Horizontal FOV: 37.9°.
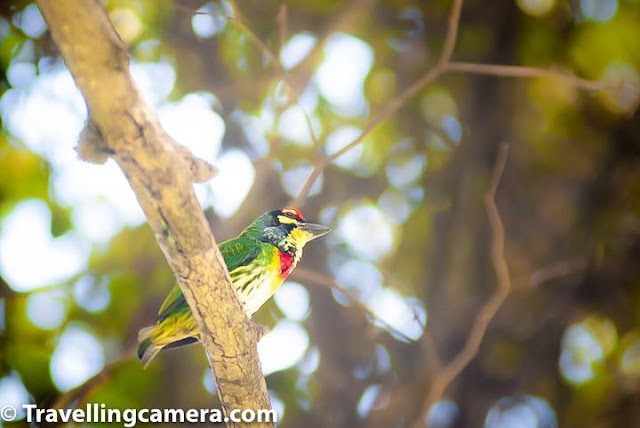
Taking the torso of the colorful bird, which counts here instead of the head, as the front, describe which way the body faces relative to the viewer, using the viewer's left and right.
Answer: facing to the right of the viewer
